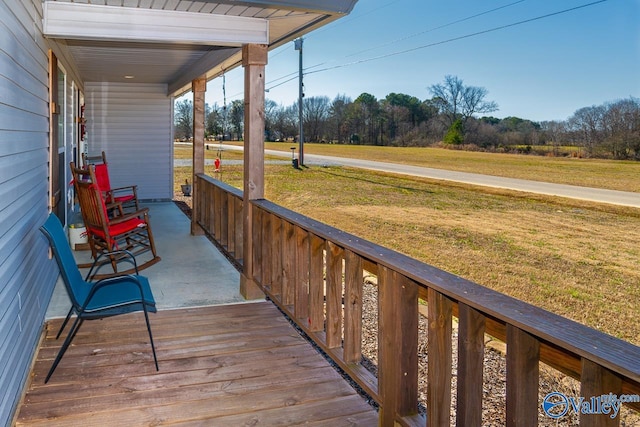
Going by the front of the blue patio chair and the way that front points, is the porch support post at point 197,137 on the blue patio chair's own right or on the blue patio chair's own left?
on the blue patio chair's own left

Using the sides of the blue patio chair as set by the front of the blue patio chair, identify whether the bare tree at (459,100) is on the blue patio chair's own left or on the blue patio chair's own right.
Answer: on the blue patio chair's own left

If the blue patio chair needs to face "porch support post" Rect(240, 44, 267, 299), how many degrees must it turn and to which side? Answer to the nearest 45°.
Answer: approximately 45° to its left

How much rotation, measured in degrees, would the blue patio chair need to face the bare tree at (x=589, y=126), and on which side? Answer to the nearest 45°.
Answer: approximately 45° to its left

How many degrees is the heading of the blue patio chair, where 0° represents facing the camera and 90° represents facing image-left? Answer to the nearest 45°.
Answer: approximately 270°
